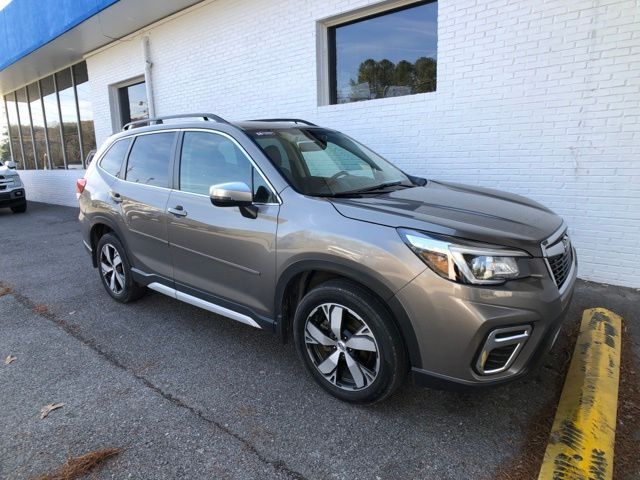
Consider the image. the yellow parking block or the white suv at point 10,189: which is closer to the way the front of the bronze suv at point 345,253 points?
the yellow parking block

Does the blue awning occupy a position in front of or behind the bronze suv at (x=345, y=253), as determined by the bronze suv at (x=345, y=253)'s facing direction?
behind

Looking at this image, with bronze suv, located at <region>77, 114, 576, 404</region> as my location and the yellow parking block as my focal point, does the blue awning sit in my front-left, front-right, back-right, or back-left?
back-left

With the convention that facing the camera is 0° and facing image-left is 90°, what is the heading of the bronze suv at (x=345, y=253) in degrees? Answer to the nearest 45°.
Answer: approximately 315°

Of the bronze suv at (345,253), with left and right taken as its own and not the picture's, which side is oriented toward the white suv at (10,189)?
back

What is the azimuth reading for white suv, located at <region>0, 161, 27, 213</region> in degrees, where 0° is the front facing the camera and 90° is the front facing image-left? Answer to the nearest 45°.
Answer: approximately 315°

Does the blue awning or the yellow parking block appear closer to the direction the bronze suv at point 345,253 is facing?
the yellow parking block
